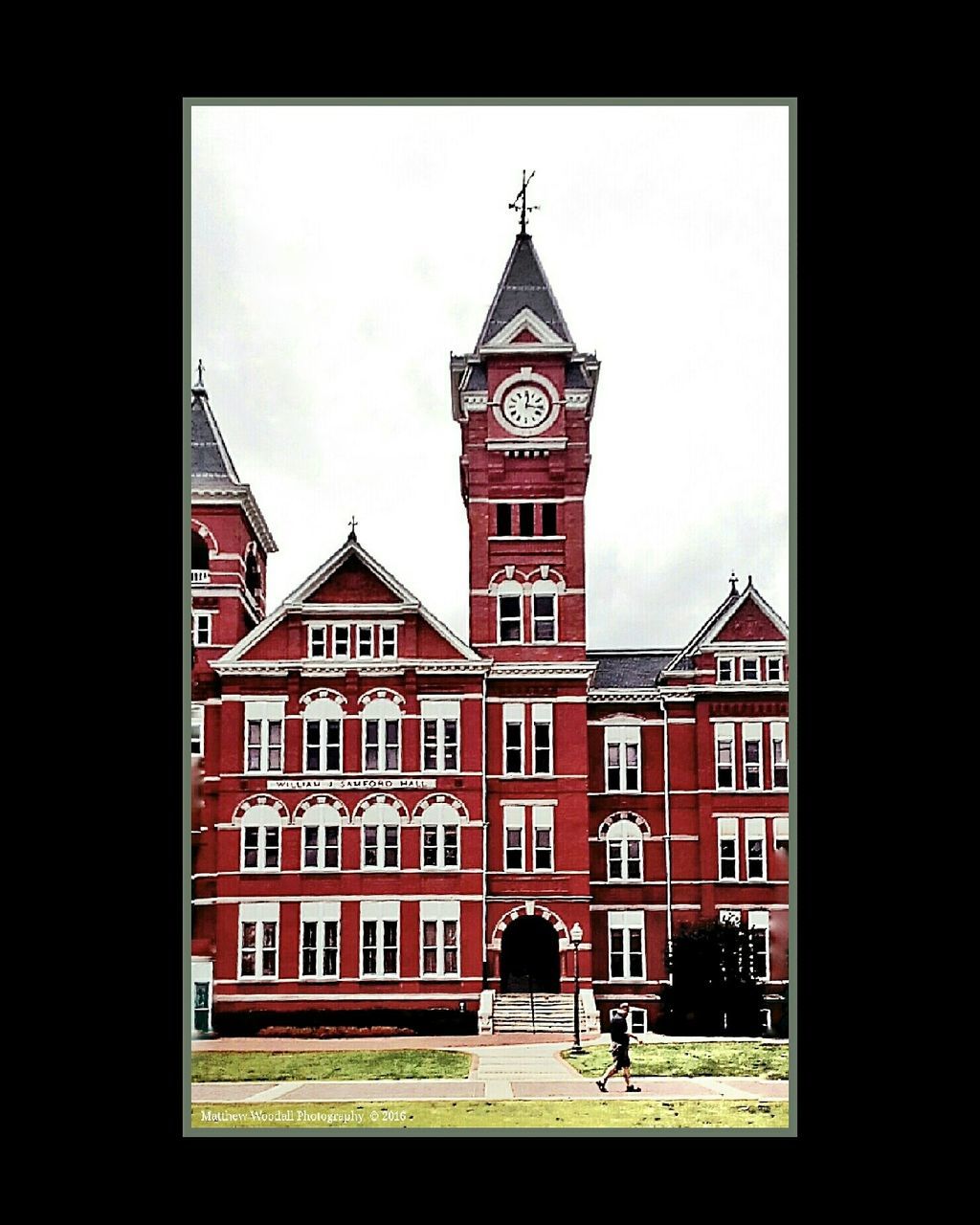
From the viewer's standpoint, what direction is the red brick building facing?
toward the camera

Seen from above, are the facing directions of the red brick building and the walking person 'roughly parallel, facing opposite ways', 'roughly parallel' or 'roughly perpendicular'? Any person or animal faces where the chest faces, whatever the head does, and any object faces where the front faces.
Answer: roughly perpendicular

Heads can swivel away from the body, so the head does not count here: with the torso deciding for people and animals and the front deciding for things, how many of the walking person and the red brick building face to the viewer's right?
1

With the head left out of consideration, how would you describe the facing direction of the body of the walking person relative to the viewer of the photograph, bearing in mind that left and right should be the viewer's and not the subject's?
facing to the right of the viewer

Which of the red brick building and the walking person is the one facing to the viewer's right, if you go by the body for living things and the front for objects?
the walking person
